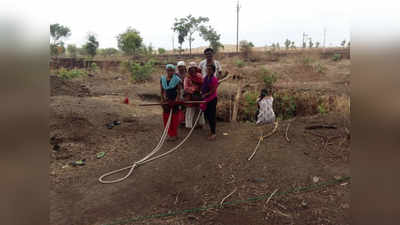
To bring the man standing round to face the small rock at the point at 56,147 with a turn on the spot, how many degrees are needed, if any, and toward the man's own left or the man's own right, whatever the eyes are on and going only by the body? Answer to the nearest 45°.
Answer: approximately 90° to the man's own right

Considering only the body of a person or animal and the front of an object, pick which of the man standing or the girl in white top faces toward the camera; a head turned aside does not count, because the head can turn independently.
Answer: the man standing

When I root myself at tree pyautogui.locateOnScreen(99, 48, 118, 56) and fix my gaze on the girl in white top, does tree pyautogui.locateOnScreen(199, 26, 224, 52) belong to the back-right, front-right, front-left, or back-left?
front-left

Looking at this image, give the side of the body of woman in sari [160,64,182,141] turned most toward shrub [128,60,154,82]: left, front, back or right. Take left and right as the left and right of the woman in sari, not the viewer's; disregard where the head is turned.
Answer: back

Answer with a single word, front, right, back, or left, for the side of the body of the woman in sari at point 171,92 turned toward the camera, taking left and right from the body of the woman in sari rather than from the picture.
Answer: front

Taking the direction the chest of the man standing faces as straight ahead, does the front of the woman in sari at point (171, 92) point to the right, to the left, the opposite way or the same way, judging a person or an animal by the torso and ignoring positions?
the same way

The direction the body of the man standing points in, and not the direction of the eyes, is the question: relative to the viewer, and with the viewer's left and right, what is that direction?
facing the viewer

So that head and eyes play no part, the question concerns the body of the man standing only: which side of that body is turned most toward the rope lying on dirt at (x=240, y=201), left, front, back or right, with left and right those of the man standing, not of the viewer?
front

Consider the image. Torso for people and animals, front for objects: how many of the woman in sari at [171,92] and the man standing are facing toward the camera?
2
